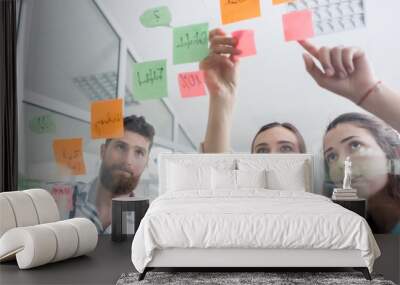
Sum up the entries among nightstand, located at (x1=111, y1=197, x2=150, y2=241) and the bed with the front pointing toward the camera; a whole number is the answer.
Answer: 2

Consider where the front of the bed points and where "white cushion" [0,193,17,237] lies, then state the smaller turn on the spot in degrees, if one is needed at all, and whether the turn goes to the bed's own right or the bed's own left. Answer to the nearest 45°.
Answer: approximately 90° to the bed's own right

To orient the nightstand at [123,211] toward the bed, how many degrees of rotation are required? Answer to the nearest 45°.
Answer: approximately 45° to its left

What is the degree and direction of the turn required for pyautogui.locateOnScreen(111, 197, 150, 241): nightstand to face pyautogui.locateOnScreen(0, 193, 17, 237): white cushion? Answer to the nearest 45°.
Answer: approximately 45° to its right

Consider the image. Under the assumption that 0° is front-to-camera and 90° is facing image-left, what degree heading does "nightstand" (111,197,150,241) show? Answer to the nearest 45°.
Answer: approximately 0°
